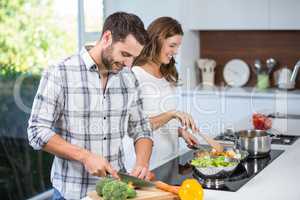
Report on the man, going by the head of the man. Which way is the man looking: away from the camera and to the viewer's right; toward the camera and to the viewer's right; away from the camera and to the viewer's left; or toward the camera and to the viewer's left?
toward the camera and to the viewer's right

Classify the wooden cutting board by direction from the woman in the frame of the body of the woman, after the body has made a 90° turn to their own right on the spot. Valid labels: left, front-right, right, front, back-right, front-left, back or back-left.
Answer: front-left

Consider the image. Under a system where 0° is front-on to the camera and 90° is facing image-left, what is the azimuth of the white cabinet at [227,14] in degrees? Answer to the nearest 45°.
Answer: approximately 0°

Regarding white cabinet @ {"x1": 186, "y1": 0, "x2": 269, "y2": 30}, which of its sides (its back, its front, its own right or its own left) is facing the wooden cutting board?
front

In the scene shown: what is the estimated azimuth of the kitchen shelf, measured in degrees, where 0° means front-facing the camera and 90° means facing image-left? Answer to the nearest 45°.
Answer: approximately 0°

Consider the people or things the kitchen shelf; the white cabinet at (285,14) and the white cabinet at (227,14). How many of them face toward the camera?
3

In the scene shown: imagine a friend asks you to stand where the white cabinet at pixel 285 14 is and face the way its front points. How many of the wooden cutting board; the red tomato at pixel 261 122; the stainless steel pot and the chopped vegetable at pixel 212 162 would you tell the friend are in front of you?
4

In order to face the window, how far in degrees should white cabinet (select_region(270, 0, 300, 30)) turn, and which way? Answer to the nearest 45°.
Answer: approximately 90° to its right

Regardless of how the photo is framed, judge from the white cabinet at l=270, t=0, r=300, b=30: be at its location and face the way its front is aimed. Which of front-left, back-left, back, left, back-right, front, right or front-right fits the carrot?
front

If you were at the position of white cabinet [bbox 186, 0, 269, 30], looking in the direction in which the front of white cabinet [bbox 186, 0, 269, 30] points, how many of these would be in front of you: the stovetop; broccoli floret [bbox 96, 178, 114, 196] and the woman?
3

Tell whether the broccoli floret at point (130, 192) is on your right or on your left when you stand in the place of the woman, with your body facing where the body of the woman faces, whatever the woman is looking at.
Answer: on your right

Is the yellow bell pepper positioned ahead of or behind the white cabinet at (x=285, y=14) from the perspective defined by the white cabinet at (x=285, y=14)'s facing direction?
ahead

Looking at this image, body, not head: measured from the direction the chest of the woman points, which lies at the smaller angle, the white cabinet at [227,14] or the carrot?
the carrot

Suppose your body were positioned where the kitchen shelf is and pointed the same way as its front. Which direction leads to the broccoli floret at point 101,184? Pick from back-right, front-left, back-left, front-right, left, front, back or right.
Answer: front

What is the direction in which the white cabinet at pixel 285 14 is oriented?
toward the camera
